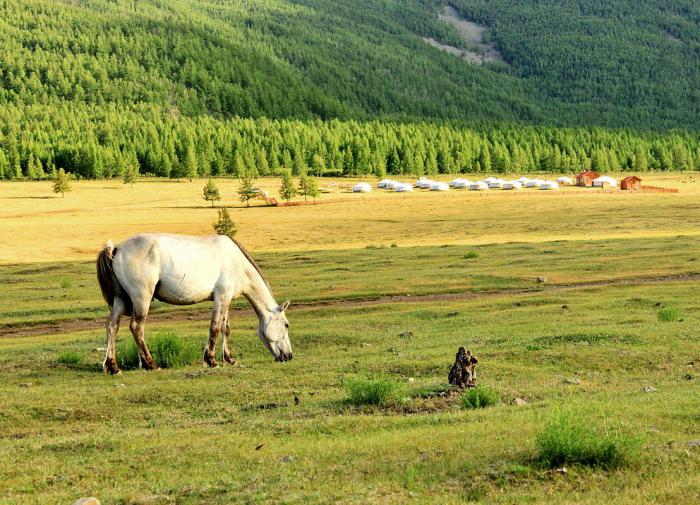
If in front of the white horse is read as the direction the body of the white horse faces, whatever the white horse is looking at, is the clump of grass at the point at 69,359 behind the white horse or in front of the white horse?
behind

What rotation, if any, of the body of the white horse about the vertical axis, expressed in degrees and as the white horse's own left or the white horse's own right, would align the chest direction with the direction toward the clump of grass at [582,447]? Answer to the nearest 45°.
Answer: approximately 45° to the white horse's own right

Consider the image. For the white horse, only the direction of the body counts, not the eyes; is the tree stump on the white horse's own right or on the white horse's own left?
on the white horse's own right

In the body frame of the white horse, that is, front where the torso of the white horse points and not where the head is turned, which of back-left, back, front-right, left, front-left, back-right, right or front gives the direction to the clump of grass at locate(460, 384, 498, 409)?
front-right

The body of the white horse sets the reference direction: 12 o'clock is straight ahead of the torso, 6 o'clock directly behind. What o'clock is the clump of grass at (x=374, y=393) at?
The clump of grass is roughly at 2 o'clock from the white horse.

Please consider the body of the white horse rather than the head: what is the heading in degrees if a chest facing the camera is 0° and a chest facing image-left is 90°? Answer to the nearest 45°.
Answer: approximately 270°
